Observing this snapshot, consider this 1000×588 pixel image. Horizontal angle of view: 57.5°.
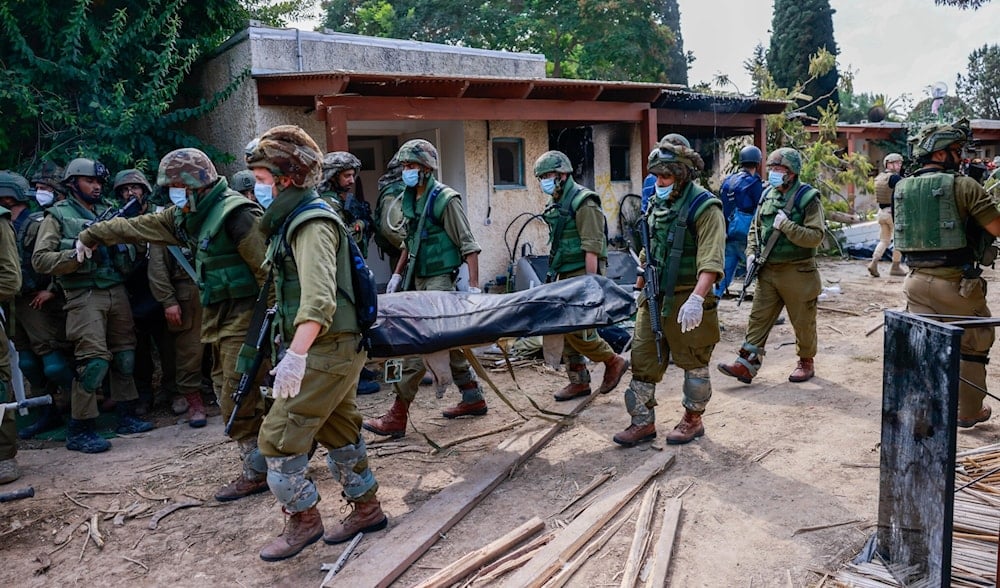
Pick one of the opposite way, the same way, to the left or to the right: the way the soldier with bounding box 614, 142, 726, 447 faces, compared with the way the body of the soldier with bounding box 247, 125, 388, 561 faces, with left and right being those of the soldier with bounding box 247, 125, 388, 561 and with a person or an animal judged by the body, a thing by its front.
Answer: the same way

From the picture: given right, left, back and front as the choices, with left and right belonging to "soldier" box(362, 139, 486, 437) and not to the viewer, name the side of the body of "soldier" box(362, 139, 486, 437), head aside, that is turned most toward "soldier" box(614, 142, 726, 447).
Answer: left

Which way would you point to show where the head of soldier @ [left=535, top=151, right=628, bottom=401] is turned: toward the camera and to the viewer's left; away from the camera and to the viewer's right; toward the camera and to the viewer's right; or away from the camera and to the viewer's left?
toward the camera and to the viewer's left

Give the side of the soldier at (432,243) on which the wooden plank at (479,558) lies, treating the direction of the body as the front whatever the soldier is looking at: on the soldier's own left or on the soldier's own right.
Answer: on the soldier's own left

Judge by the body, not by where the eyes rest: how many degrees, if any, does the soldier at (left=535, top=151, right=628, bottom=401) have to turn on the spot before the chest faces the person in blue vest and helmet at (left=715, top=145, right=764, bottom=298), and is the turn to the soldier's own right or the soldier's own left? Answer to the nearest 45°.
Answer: approximately 180°

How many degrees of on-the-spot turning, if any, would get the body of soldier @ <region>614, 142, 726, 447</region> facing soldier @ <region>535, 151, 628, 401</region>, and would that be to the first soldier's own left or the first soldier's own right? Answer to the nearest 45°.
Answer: approximately 90° to the first soldier's own right

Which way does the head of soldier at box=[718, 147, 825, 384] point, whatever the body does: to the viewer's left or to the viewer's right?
to the viewer's left

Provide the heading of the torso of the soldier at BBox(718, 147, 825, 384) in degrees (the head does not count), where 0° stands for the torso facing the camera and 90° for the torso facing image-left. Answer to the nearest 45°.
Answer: approximately 45°

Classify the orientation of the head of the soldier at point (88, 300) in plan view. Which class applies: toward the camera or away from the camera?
toward the camera

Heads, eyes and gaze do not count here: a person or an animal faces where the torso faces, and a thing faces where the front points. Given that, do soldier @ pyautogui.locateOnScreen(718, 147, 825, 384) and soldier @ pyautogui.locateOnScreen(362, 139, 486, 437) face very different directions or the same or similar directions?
same or similar directions

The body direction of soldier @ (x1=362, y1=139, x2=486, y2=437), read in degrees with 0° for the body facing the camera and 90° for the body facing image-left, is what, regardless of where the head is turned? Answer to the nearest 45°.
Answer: approximately 45°

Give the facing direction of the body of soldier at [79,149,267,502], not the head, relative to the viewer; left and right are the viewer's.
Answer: facing the viewer and to the left of the viewer

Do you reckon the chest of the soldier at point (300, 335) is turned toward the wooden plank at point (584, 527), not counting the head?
no
